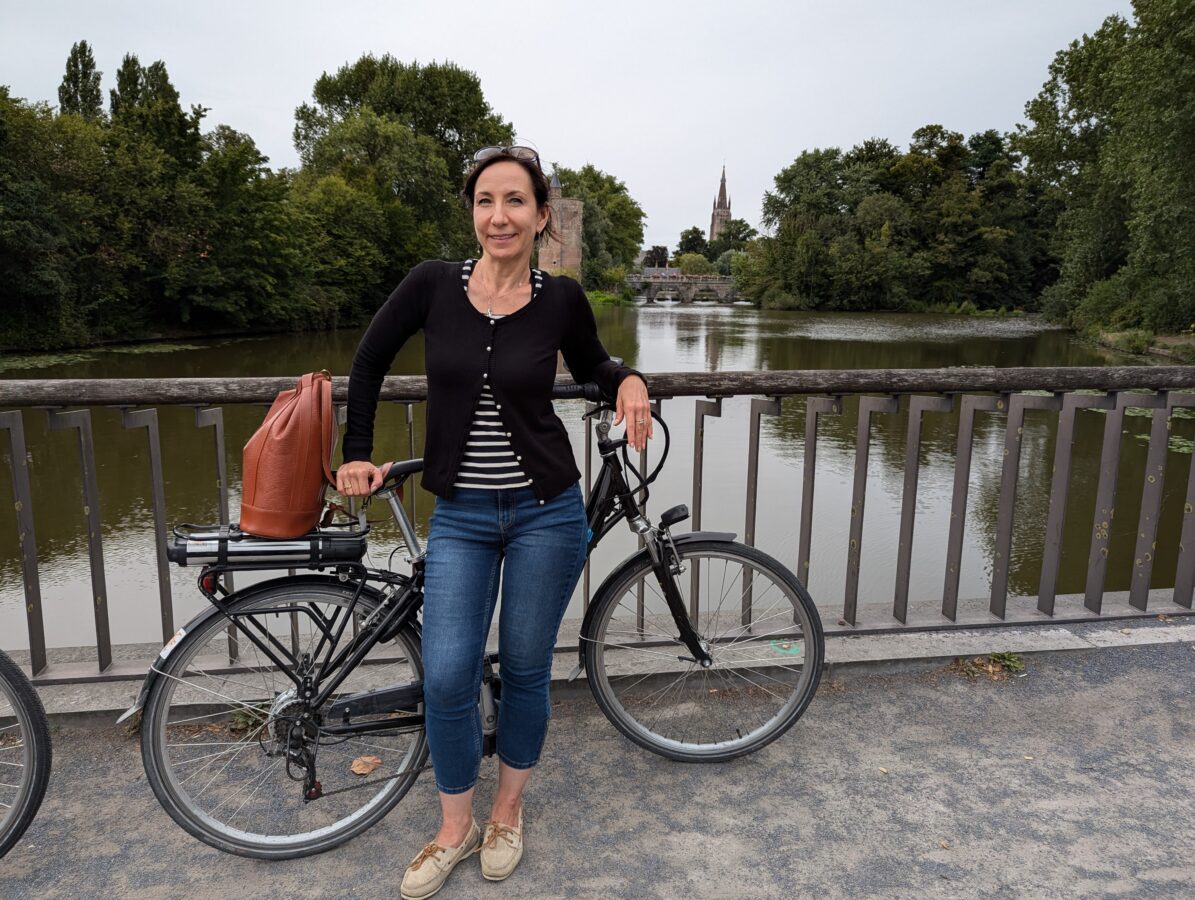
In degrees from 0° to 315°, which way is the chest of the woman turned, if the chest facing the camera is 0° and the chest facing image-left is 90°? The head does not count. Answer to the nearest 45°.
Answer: approximately 0°

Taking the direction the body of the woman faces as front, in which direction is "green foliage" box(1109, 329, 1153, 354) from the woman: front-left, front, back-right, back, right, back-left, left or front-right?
back-left

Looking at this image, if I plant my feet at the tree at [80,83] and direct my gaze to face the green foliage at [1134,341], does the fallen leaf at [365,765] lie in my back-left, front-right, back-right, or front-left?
front-right

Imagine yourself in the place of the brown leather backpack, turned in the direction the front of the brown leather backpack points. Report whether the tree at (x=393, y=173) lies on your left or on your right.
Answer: on your right

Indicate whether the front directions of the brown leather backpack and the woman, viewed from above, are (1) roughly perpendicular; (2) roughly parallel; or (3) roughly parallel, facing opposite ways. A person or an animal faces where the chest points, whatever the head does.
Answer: roughly perpendicular

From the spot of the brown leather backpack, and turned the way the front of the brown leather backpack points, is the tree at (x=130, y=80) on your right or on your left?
on your right

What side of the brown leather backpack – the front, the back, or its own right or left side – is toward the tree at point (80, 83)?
right

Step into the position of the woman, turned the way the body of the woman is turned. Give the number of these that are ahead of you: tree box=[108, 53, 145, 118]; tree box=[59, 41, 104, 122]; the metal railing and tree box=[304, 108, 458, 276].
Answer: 0

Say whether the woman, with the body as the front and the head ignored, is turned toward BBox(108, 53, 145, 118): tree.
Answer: no

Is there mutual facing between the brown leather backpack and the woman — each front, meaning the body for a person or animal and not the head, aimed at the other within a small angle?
no

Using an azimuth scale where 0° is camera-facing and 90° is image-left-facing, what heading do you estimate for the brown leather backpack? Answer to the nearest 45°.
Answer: approximately 90°

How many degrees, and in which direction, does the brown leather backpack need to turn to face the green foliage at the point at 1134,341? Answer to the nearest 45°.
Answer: approximately 135° to its right

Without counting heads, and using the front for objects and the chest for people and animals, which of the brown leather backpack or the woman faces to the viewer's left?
the brown leather backpack

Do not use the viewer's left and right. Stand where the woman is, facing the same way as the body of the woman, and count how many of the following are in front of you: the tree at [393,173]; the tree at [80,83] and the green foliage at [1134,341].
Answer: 0

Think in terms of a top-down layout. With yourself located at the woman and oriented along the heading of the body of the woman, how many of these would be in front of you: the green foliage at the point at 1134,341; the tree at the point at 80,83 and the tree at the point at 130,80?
0
